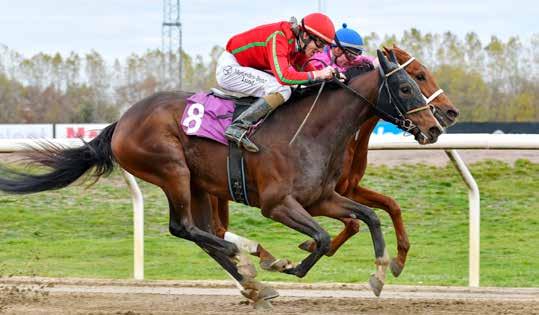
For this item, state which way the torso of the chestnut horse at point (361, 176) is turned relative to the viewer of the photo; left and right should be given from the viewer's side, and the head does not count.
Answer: facing to the right of the viewer

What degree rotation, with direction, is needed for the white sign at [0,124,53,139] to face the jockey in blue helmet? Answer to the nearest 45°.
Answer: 0° — it already faces them

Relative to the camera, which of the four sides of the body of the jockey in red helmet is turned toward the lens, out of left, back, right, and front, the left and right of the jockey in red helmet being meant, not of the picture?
right

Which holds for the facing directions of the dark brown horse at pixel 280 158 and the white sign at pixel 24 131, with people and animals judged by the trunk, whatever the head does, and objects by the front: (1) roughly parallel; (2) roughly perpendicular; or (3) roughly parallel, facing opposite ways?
roughly perpendicular

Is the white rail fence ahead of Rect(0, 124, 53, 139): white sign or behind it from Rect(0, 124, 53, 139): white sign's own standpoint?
ahead

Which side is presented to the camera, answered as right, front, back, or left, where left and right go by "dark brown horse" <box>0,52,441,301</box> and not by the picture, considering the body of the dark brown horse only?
right

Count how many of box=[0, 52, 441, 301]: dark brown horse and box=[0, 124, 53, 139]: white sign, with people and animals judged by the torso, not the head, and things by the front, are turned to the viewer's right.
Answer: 1

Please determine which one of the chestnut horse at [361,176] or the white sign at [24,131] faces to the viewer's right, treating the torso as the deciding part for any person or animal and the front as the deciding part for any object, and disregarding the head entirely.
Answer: the chestnut horse

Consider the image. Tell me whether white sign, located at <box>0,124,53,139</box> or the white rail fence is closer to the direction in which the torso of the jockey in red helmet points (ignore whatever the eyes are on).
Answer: the white rail fence
